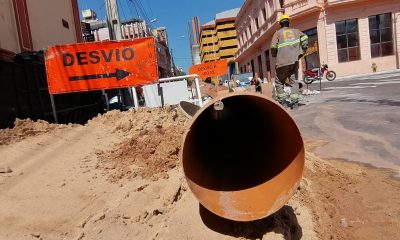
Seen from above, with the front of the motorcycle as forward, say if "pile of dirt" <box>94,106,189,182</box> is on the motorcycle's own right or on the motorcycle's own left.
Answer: on the motorcycle's own right

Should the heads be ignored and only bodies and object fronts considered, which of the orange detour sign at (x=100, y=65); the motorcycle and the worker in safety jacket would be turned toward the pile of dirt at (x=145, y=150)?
the orange detour sign

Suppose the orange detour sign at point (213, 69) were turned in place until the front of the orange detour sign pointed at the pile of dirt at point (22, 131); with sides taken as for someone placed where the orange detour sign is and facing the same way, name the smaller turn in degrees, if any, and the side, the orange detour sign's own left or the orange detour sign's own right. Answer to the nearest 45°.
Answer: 0° — it already faces it

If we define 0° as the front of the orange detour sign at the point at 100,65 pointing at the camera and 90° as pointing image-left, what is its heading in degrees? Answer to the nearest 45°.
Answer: approximately 0°

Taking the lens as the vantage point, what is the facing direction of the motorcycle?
facing to the right of the viewer

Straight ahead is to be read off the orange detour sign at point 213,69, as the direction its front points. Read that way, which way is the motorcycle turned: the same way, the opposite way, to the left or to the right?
to the left
